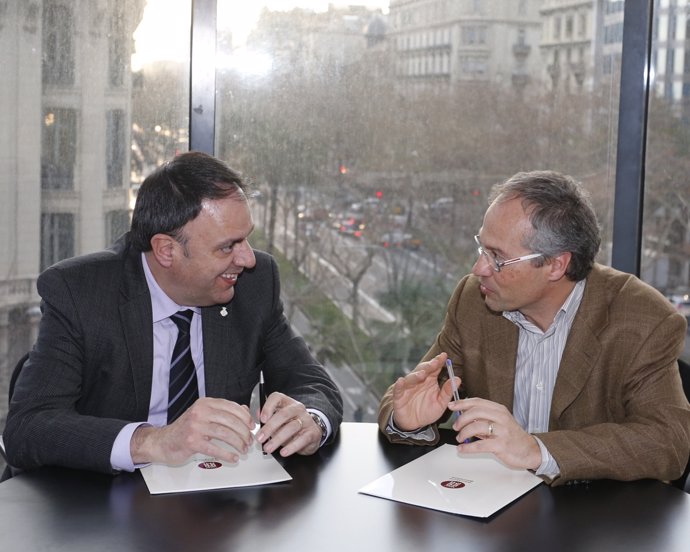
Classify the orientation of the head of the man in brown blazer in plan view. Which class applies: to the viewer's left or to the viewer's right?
to the viewer's left

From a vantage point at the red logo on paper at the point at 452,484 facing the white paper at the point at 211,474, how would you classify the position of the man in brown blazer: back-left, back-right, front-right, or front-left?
back-right

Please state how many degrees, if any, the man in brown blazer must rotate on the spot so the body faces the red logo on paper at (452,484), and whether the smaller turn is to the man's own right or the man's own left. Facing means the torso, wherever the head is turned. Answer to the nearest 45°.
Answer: approximately 45° to the man's own left

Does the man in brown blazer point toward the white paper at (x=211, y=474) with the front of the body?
yes

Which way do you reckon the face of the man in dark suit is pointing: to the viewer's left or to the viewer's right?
to the viewer's right

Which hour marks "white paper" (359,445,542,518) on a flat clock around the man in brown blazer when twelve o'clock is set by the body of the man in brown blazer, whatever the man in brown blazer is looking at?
The white paper is roughly at 11 o'clock from the man in brown blazer.

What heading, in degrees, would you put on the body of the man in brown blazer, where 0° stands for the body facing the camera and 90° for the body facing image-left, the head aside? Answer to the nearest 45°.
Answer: approximately 45°
